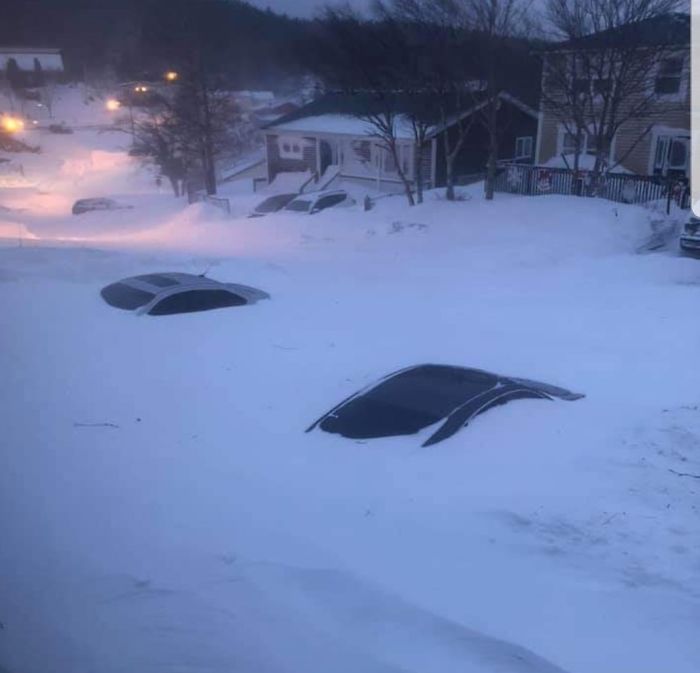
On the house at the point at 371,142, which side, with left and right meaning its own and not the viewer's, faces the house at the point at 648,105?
left

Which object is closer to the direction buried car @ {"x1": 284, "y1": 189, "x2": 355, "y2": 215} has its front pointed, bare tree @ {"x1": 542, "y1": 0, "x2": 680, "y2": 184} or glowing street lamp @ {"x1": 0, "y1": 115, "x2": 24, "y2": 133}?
the glowing street lamp

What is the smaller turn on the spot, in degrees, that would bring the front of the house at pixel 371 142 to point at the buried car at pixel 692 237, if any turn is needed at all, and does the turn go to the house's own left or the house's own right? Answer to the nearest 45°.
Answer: approximately 90° to the house's own left

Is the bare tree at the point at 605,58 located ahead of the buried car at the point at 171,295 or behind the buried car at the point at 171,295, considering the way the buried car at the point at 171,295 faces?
behind

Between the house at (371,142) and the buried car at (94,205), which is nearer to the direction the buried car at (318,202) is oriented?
the buried car

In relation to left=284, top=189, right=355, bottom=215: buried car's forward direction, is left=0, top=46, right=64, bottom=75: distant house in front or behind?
in front
